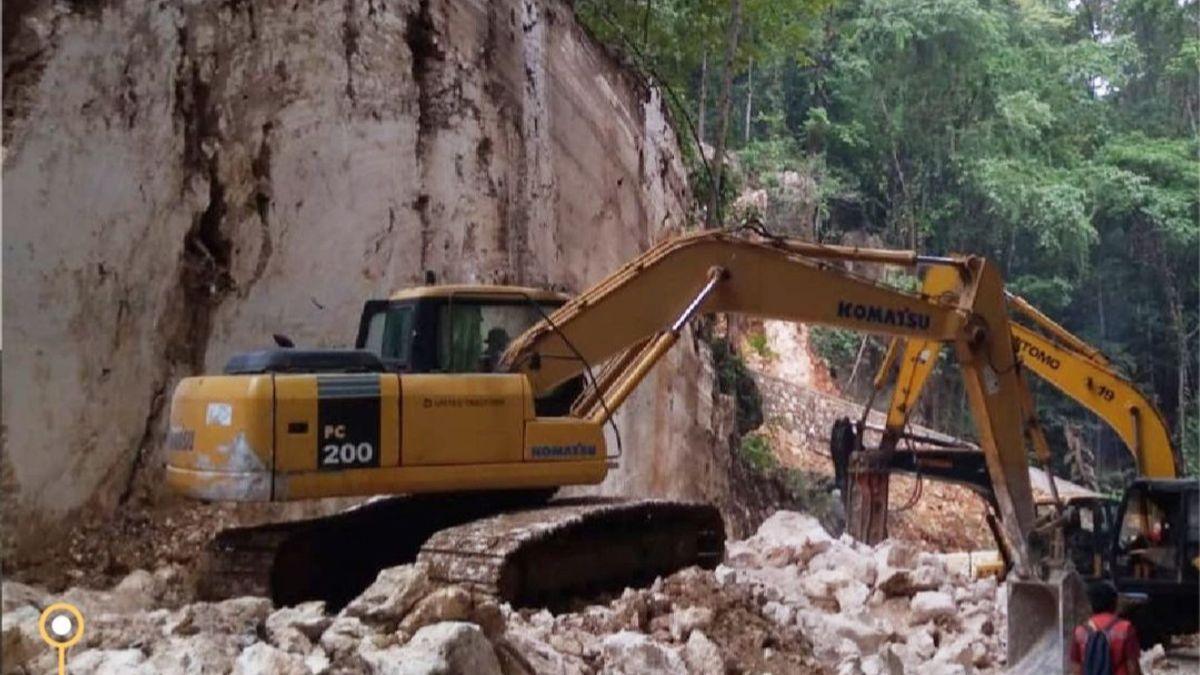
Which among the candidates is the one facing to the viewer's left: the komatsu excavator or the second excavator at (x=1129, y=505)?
the second excavator

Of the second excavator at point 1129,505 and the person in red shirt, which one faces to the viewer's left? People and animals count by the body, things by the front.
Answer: the second excavator

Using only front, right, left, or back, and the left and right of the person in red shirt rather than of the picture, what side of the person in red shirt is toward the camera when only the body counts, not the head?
back

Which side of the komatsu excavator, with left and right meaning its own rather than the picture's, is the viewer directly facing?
right

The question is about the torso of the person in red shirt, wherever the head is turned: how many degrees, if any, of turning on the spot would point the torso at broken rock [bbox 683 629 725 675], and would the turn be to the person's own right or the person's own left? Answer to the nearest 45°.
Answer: approximately 135° to the person's own left

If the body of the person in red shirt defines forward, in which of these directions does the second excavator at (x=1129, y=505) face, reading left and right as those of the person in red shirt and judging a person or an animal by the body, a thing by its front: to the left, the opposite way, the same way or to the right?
to the left

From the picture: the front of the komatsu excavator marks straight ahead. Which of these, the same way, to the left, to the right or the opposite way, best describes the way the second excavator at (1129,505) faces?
the opposite way

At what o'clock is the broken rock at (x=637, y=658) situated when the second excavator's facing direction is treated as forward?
The broken rock is roughly at 10 o'clock from the second excavator.

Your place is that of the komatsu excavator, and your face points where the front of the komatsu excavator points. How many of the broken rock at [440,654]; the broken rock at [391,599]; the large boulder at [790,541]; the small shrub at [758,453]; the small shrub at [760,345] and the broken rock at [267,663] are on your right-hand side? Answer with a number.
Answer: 3

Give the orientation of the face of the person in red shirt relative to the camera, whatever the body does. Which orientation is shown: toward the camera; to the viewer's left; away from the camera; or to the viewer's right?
away from the camera

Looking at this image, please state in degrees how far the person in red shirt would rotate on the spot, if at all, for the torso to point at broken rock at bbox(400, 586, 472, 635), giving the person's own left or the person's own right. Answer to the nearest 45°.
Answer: approximately 135° to the person's own left

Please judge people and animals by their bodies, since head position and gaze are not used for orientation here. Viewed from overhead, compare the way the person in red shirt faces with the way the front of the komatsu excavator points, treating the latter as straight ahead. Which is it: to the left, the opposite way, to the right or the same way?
to the left

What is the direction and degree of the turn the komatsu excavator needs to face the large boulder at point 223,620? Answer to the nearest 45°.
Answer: approximately 90° to its right

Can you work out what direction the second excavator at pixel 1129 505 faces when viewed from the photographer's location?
facing to the left of the viewer
